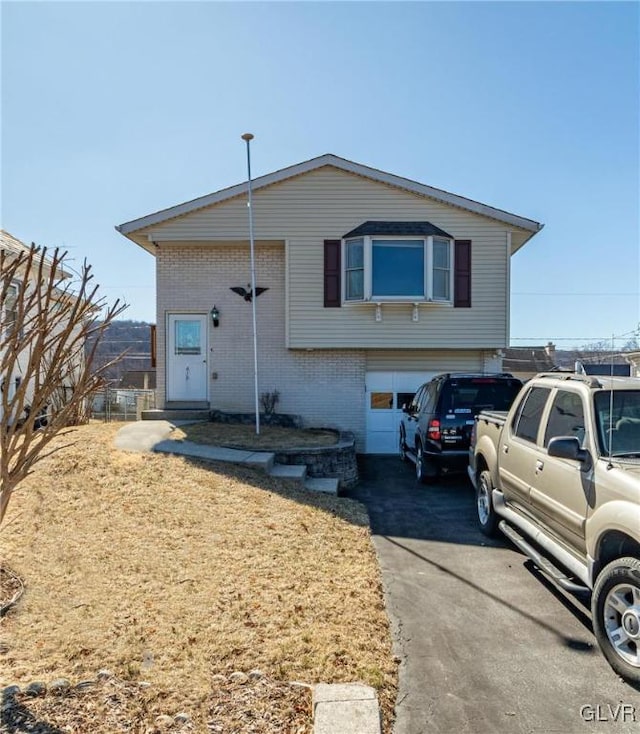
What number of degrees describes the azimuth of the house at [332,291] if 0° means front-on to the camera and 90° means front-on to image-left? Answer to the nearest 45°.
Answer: approximately 0°

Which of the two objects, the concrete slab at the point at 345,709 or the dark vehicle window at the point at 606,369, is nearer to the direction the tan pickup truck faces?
the concrete slab

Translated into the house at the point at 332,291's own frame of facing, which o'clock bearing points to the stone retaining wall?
The stone retaining wall is roughly at 12 o'clock from the house.

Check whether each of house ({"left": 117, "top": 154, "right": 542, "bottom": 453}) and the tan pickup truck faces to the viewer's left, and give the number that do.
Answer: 0

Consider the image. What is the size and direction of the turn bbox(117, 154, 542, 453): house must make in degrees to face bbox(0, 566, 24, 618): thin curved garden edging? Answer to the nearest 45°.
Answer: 0° — it already faces it

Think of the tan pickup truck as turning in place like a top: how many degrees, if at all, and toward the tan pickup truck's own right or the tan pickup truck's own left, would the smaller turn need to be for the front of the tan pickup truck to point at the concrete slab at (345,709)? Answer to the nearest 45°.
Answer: approximately 90° to the tan pickup truck's own right

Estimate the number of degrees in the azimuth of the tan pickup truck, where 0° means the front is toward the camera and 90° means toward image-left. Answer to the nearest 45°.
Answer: approximately 315°

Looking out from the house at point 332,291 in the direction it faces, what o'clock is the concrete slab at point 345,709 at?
The concrete slab is roughly at 12 o'clock from the house.

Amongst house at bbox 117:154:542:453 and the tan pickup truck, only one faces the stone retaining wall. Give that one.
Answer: the house

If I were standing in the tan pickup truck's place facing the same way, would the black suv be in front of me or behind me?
behind
